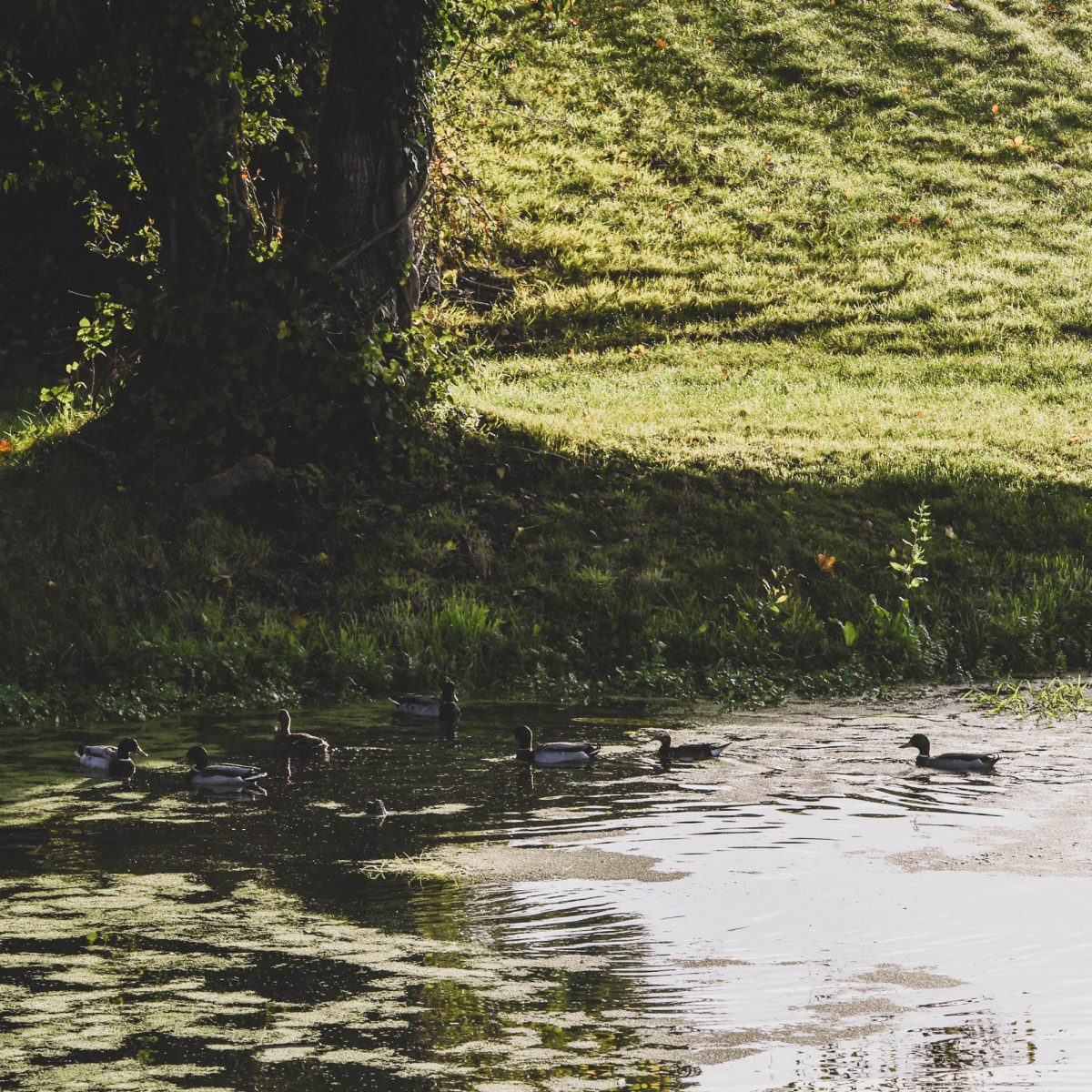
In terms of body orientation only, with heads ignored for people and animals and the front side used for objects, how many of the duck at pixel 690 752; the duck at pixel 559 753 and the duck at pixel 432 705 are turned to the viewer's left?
2

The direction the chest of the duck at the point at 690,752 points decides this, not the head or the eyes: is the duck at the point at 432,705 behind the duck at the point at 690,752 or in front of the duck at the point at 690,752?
in front

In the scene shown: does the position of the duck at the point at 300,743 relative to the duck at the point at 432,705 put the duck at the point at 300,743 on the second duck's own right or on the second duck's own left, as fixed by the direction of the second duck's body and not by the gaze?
on the second duck's own right

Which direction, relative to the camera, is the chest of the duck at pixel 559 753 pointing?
to the viewer's left

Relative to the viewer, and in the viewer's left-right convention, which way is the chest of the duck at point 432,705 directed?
facing to the right of the viewer

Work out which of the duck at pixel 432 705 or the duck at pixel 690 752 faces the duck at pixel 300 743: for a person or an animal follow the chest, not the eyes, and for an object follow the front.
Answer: the duck at pixel 690 752

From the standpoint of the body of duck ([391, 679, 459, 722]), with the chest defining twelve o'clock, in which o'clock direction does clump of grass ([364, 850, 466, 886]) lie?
The clump of grass is roughly at 3 o'clock from the duck.

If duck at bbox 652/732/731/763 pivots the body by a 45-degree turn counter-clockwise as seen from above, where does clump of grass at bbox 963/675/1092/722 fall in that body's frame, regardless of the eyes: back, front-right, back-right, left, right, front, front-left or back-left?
back

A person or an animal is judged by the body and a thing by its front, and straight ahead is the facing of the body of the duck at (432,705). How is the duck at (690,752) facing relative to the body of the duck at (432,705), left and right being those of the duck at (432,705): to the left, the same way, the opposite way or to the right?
the opposite way

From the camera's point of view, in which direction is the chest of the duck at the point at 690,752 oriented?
to the viewer's left

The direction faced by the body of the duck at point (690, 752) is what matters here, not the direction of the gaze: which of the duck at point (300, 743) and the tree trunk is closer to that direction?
the duck

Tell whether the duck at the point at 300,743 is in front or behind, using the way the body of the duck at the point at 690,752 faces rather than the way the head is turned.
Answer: in front

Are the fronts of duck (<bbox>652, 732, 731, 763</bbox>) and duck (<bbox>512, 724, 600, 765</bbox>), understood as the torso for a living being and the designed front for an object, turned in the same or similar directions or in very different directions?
same or similar directions

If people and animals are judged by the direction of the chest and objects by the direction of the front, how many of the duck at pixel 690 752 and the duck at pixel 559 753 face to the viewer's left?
2

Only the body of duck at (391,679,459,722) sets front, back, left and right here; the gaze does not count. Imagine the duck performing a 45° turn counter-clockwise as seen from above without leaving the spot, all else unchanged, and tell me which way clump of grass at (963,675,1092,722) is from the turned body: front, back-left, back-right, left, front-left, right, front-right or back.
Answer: front-right

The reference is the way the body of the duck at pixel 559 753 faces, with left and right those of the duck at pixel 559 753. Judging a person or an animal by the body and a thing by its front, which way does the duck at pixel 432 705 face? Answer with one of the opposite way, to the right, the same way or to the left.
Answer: the opposite way
